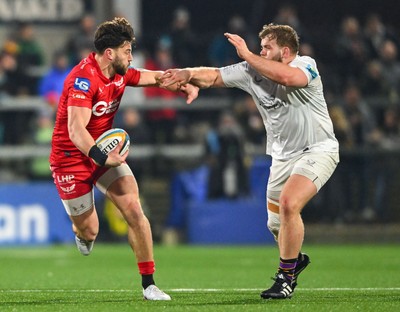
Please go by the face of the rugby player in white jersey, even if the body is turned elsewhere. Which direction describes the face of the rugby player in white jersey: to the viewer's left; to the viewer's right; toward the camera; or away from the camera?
to the viewer's left

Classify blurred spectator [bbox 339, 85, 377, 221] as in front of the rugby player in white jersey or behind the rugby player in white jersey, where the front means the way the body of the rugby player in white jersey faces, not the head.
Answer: behind

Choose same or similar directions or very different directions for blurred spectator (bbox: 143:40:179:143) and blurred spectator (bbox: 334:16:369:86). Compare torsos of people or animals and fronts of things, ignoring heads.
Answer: same or similar directions

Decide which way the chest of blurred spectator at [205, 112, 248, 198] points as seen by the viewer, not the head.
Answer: toward the camera

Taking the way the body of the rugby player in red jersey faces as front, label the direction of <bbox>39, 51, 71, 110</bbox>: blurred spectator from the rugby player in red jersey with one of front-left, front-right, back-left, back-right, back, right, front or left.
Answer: back-left

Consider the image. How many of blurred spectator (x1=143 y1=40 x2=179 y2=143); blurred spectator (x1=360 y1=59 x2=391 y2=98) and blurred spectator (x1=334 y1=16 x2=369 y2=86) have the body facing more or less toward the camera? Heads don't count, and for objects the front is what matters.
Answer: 3

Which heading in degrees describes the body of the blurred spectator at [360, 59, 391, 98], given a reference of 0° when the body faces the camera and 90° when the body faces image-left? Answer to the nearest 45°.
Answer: approximately 0°

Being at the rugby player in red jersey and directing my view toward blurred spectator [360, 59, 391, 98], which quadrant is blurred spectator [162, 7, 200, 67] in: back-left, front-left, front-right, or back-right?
front-left

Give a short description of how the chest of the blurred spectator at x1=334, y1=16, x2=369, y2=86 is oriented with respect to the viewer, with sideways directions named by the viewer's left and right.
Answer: facing the viewer

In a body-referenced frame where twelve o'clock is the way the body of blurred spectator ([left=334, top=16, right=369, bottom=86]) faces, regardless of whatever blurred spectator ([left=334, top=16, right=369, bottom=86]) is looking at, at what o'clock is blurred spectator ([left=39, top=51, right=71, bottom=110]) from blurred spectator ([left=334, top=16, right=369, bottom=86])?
blurred spectator ([left=39, top=51, right=71, bottom=110]) is roughly at 2 o'clock from blurred spectator ([left=334, top=16, right=369, bottom=86]).

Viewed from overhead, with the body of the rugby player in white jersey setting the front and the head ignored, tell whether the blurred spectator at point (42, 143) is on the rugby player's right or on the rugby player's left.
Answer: on the rugby player's right

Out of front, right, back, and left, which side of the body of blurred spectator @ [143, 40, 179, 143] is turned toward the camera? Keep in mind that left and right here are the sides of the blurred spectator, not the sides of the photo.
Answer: front
